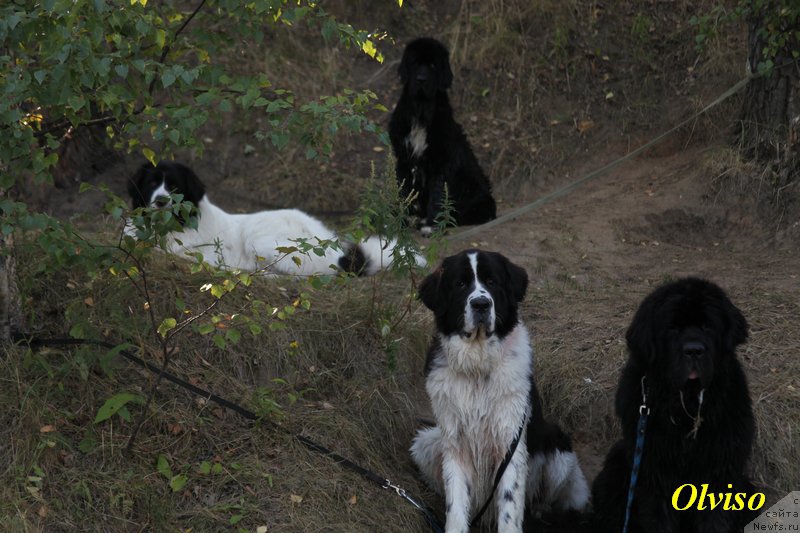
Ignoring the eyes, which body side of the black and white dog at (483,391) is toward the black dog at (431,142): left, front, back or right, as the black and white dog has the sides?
back

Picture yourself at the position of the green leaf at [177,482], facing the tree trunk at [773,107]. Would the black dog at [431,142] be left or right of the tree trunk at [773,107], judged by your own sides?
left

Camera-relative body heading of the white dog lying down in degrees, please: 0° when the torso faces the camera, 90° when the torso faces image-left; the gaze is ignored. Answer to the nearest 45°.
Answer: approximately 90°

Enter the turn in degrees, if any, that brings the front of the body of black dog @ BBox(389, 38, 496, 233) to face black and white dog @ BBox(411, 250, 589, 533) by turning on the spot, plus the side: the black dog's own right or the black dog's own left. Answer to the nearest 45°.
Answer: approximately 45° to the black dog's own left

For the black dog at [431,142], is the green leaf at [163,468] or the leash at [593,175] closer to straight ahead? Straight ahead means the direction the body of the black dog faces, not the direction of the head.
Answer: the green leaf

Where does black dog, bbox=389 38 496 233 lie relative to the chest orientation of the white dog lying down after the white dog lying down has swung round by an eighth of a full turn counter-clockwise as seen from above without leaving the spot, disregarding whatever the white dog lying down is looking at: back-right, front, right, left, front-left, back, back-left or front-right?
back

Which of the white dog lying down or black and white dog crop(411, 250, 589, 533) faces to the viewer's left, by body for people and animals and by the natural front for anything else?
the white dog lying down

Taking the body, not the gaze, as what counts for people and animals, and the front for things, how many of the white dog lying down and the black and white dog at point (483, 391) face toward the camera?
1

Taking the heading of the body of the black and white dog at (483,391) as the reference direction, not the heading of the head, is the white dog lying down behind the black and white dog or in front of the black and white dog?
behind

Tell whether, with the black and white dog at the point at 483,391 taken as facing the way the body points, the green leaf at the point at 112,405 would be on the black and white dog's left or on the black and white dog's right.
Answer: on the black and white dog's right

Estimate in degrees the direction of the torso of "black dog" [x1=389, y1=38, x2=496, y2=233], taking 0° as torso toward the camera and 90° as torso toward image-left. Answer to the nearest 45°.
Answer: approximately 45°

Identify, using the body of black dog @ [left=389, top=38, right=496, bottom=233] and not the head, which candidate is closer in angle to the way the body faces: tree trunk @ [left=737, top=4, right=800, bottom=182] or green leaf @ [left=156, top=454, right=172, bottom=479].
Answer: the green leaf

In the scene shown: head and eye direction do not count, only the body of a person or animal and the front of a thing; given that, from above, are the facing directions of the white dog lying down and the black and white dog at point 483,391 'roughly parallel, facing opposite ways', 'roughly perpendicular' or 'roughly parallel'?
roughly perpendicular

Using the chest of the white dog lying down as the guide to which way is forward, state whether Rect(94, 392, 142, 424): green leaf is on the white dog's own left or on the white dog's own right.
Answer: on the white dog's own left
